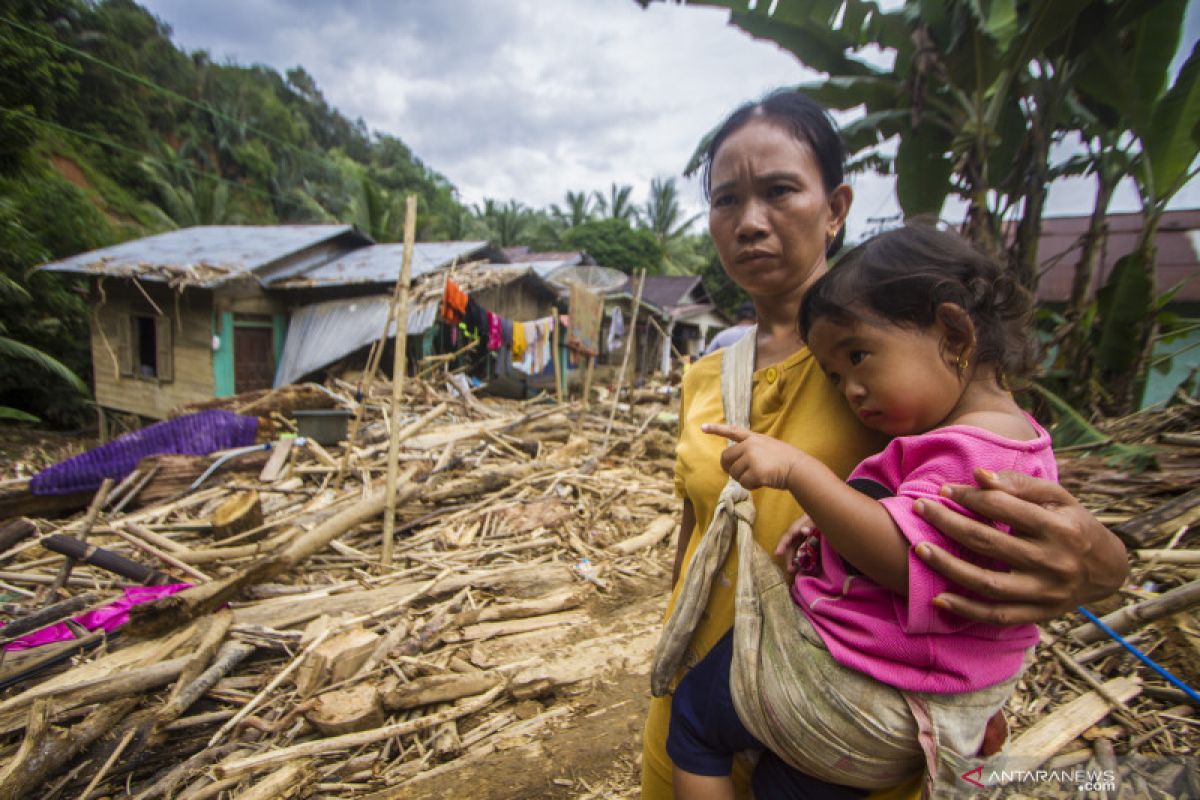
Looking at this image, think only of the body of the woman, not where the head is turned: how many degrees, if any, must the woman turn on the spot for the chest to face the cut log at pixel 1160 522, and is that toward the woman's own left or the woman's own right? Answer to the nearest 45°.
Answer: approximately 180°

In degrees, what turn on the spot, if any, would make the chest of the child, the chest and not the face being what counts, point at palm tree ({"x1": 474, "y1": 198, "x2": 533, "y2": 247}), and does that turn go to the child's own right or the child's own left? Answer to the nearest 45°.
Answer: approximately 45° to the child's own right

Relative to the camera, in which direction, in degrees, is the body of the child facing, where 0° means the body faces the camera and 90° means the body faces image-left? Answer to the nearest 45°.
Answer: approximately 90°

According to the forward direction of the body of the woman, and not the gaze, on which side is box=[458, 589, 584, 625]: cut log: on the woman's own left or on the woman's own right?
on the woman's own right

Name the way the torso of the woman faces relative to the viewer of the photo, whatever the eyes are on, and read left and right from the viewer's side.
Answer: facing the viewer and to the left of the viewer

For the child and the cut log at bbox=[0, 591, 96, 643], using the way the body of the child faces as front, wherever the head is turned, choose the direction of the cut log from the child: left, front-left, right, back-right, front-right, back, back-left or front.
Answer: front

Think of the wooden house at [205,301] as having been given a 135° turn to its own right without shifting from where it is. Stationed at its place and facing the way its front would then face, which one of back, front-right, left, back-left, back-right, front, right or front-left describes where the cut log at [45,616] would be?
left

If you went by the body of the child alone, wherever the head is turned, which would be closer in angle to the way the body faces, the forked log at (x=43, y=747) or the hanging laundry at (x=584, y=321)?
the forked log

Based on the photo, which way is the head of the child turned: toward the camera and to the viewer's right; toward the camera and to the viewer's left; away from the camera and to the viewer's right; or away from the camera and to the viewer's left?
toward the camera and to the viewer's left

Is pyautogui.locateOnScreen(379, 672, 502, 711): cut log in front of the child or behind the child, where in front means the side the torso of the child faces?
in front
